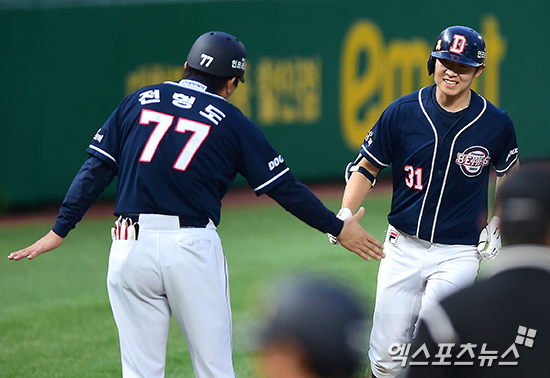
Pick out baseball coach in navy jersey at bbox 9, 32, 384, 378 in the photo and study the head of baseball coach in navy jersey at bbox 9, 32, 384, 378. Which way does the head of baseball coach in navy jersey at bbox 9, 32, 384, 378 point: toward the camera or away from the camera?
away from the camera

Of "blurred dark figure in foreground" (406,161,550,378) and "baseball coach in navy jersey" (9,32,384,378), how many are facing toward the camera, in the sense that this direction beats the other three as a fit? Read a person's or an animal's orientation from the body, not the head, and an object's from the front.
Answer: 0

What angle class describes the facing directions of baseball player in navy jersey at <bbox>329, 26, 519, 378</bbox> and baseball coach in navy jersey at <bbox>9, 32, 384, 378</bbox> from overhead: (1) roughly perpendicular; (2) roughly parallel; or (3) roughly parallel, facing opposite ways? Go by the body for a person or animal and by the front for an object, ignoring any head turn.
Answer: roughly parallel, facing opposite ways

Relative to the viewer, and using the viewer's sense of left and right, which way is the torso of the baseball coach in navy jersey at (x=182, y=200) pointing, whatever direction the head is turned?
facing away from the viewer

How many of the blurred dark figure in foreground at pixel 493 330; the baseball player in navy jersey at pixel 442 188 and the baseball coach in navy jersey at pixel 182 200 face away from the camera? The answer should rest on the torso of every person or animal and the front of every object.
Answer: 2

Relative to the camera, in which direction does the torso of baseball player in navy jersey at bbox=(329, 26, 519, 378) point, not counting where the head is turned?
toward the camera

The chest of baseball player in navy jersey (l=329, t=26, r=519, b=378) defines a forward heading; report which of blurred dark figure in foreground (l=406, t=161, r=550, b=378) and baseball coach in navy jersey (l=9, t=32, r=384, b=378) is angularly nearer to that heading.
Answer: the blurred dark figure in foreground

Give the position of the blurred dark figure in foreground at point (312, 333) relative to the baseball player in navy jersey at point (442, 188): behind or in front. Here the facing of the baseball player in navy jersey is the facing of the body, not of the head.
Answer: in front

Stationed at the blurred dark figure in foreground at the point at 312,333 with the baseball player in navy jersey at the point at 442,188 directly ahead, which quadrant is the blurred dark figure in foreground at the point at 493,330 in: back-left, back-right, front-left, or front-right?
front-right

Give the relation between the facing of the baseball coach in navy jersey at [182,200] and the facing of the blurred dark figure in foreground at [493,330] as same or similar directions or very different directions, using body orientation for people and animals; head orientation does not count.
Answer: same or similar directions

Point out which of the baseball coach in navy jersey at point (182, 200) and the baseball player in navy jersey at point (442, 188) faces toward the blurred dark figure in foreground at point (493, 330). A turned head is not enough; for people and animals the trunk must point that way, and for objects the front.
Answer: the baseball player in navy jersey at point (442, 188)

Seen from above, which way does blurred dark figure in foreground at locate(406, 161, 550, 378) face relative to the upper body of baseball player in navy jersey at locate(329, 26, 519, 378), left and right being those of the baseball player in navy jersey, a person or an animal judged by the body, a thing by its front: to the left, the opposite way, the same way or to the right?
the opposite way

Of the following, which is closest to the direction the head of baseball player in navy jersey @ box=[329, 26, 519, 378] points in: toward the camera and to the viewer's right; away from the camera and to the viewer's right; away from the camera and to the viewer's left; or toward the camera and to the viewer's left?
toward the camera and to the viewer's left

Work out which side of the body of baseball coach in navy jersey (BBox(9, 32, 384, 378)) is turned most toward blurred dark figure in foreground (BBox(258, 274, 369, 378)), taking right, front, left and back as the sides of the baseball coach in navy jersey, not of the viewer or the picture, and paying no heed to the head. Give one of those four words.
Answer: back

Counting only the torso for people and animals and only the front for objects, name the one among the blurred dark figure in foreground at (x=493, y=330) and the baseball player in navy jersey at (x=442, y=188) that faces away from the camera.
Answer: the blurred dark figure in foreground

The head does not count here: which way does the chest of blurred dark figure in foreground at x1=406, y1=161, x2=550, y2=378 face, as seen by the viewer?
away from the camera
